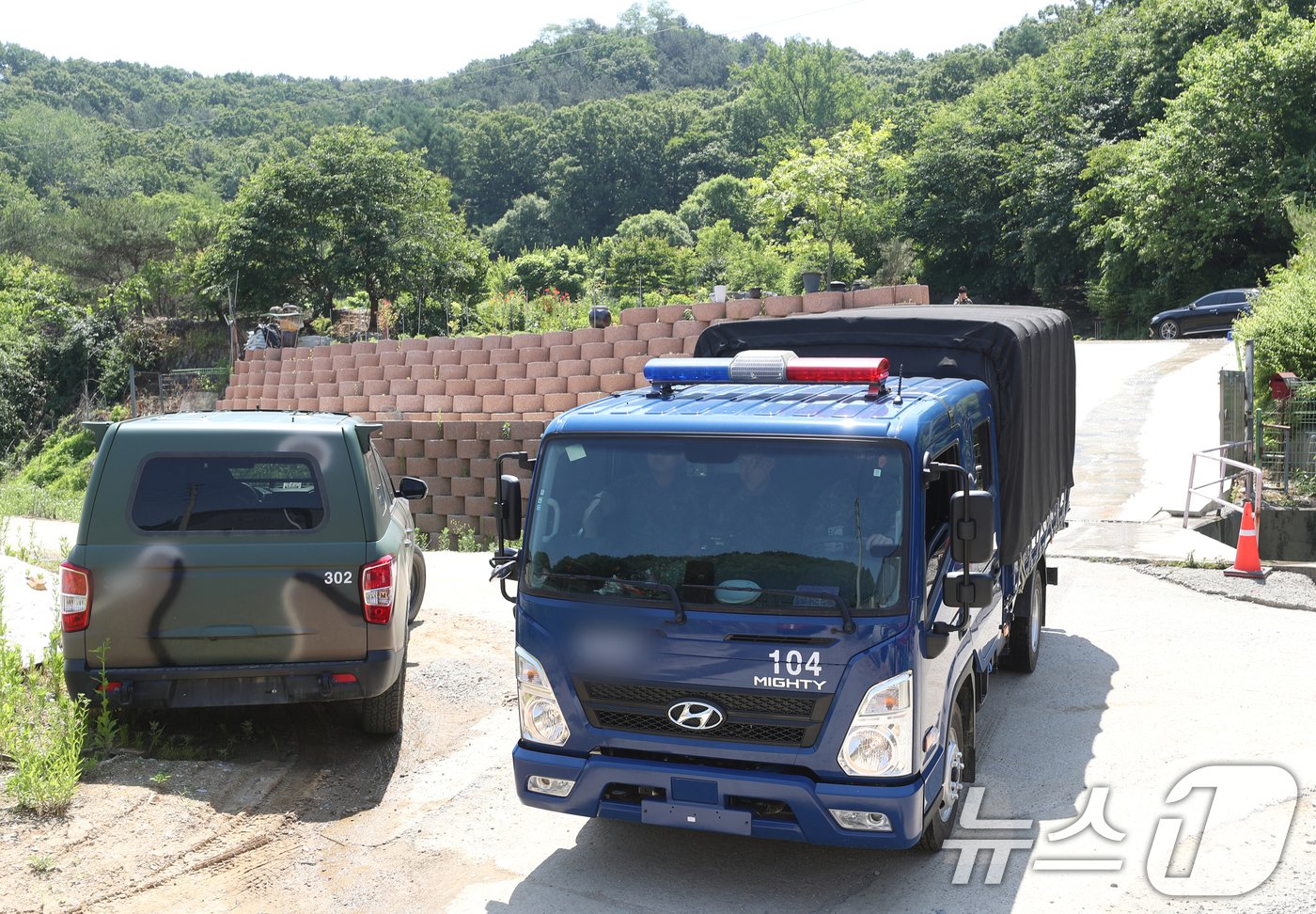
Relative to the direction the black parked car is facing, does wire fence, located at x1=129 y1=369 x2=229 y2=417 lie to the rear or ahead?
ahead

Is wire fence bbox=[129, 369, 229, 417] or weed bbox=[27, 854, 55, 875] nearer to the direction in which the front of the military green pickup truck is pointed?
the wire fence

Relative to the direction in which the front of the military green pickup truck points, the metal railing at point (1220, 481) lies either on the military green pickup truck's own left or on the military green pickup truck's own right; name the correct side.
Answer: on the military green pickup truck's own right

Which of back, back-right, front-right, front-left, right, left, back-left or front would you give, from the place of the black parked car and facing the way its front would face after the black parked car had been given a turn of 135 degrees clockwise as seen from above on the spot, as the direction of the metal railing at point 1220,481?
back-right

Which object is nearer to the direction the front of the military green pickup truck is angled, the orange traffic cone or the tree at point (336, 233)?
the tree

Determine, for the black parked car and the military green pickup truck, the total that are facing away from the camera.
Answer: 1

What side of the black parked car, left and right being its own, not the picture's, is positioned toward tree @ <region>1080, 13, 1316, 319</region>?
right

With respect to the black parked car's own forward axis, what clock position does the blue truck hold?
The blue truck is roughly at 9 o'clock from the black parked car.

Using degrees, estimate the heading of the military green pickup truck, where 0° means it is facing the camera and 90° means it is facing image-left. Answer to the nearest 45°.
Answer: approximately 180°

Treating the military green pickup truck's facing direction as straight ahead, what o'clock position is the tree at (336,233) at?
The tree is roughly at 12 o'clock from the military green pickup truck.

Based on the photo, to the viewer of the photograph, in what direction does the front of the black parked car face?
facing to the left of the viewer

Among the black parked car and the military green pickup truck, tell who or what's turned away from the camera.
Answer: the military green pickup truck

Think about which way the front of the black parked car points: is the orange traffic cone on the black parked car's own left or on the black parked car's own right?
on the black parked car's own left

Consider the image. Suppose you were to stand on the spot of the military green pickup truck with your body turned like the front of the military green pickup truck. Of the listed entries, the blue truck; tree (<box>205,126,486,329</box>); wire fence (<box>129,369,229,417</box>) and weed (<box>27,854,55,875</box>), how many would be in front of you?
2
